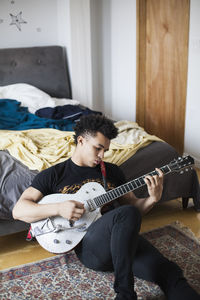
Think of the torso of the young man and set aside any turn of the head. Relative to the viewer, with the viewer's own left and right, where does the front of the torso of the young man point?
facing the viewer and to the right of the viewer

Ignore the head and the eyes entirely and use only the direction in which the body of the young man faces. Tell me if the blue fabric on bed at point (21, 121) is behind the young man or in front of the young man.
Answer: behind

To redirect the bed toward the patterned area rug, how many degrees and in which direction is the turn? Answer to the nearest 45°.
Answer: approximately 45° to its right

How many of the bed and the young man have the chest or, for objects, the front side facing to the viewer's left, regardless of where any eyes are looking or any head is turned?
0

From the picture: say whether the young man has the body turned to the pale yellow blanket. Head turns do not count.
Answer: no

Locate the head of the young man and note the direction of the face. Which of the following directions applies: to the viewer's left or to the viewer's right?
to the viewer's right
